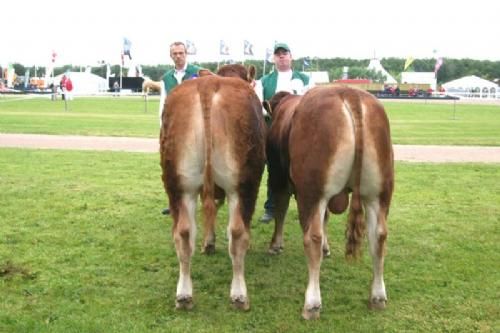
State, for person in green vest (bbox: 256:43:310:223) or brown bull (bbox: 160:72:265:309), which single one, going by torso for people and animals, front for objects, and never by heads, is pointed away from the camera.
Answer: the brown bull

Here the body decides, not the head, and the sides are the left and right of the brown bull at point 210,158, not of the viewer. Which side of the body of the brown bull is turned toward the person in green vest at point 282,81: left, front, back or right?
front

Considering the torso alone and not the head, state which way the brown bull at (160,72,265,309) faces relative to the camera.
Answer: away from the camera

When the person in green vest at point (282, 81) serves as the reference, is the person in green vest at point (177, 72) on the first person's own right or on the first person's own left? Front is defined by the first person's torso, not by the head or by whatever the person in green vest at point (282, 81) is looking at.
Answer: on the first person's own right

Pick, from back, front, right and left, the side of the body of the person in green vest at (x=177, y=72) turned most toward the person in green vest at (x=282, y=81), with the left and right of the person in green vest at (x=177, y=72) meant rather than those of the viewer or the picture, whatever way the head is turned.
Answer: left

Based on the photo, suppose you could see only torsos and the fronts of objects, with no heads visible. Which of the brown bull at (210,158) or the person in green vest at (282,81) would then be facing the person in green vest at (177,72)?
the brown bull

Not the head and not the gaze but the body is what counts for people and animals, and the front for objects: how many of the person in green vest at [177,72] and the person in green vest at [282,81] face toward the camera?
2

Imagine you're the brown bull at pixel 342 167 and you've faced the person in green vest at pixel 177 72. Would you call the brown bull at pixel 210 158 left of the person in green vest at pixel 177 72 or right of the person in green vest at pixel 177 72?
left

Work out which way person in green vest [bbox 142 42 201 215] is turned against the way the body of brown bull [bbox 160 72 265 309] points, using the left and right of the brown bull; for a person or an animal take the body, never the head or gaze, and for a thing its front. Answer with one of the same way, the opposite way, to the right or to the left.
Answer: the opposite way

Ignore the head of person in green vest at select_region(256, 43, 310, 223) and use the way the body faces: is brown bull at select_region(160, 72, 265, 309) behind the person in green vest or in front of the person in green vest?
in front

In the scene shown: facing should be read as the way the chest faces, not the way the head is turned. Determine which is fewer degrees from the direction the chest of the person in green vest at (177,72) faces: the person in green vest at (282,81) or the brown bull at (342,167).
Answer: the brown bull
